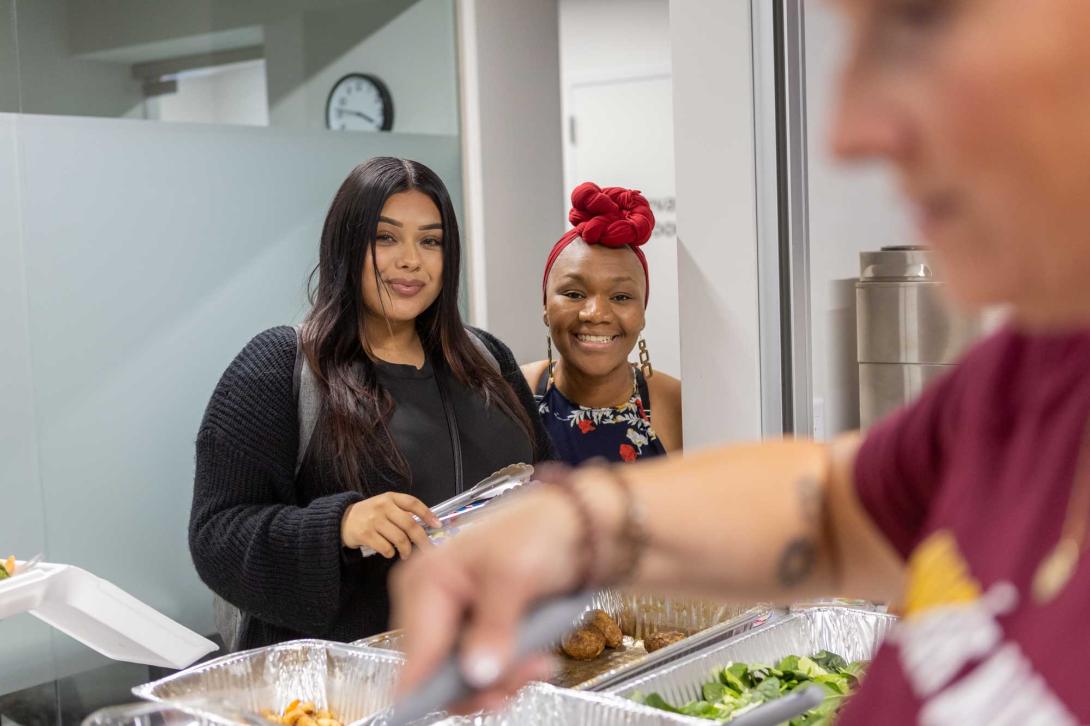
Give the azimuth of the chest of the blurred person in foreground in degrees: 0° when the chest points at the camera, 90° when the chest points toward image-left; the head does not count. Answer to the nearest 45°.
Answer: approximately 45°

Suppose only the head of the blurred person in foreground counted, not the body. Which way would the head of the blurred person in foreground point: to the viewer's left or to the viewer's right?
to the viewer's left

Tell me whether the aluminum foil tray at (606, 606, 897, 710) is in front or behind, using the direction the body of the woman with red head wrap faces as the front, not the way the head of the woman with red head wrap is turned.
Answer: in front

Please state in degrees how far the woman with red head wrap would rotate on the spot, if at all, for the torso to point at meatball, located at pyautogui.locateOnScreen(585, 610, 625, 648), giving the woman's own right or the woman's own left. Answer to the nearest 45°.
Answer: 0° — they already face it

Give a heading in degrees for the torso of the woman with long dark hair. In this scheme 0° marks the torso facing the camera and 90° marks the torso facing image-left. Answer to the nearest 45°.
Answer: approximately 315°

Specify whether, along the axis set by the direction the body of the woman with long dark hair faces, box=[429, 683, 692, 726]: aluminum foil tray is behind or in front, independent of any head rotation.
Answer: in front

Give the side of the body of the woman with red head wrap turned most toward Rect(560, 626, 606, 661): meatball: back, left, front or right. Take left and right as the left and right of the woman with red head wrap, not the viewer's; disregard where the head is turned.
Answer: front

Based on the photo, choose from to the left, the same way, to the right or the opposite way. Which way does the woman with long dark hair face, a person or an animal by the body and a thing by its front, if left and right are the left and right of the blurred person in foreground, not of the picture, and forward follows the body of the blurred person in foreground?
to the left

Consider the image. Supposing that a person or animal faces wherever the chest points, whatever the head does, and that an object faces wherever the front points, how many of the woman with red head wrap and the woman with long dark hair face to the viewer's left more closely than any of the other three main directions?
0

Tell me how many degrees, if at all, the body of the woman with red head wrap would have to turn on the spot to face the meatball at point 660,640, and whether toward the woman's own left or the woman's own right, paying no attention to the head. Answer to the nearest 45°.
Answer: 0° — they already face it

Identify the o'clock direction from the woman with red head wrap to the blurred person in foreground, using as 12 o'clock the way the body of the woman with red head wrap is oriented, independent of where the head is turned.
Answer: The blurred person in foreground is roughly at 12 o'clock from the woman with red head wrap.
